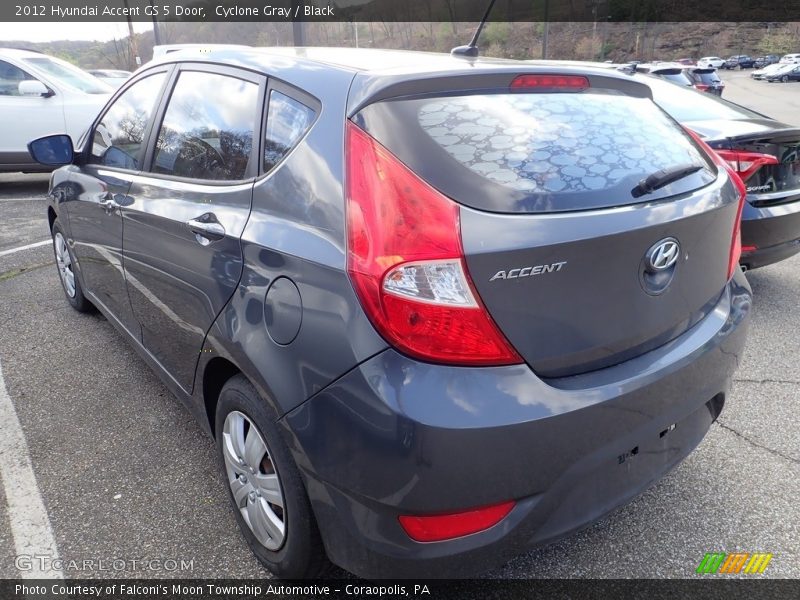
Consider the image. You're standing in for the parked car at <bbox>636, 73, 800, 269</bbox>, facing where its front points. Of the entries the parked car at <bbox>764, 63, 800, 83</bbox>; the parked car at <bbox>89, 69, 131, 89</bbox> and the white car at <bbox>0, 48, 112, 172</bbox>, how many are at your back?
0

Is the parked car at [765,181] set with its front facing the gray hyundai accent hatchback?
no

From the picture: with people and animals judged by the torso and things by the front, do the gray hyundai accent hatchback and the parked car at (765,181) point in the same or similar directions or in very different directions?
same or similar directions

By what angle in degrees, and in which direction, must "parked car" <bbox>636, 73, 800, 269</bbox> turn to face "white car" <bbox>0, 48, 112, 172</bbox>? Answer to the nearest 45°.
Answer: approximately 45° to its left

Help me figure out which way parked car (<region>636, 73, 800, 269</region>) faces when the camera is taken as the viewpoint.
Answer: facing away from the viewer and to the left of the viewer

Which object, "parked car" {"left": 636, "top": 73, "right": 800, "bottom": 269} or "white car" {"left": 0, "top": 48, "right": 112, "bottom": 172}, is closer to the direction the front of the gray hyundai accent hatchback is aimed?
the white car

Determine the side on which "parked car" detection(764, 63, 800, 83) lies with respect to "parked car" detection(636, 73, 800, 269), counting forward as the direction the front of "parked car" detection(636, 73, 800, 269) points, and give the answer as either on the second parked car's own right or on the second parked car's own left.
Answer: on the second parked car's own right

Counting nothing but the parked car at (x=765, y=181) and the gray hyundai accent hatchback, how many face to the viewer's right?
0

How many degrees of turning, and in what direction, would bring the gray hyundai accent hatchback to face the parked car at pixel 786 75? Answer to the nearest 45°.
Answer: approximately 90° to its right

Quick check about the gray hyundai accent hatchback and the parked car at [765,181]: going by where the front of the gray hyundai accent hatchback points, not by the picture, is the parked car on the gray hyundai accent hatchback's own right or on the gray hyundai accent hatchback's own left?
on the gray hyundai accent hatchback's own right

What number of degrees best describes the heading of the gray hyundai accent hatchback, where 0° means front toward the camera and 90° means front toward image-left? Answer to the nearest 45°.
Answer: approximately 135°

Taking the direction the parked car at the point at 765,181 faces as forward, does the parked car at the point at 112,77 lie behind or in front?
in front
